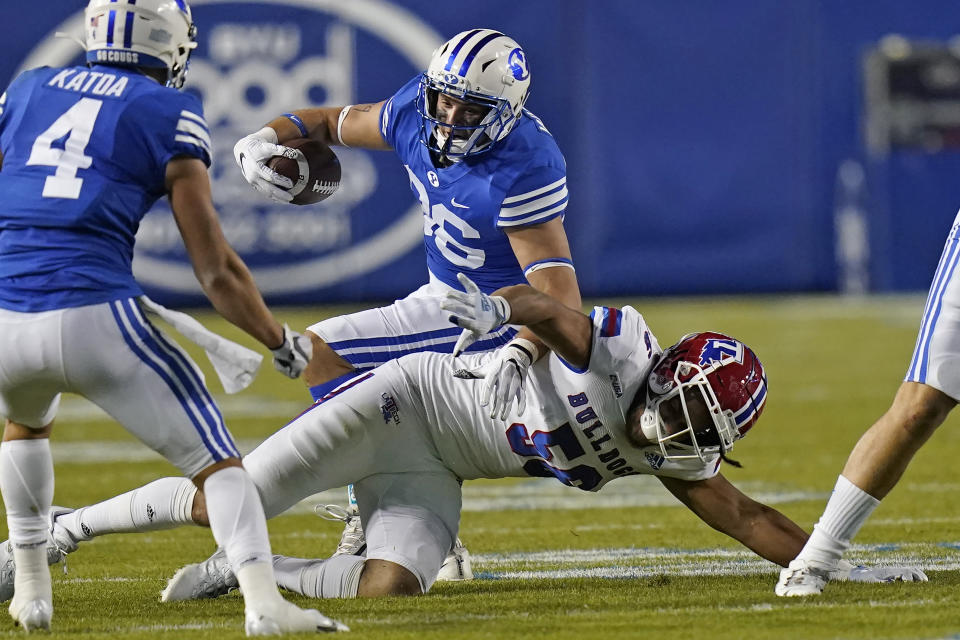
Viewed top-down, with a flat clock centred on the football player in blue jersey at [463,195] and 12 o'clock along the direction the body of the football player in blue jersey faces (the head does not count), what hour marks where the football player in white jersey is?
The football player in white jersey is roughly at 10 o'clock from the football player in blue jersey.

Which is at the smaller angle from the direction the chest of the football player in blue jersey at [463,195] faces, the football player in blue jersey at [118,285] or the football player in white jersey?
the football player in blue jersey

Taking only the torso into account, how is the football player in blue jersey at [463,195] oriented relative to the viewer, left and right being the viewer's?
facing the viewer and to the left of the viewer

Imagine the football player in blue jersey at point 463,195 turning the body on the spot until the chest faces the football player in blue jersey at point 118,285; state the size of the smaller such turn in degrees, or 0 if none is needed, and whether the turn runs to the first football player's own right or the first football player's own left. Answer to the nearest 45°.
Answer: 0° — they already face them

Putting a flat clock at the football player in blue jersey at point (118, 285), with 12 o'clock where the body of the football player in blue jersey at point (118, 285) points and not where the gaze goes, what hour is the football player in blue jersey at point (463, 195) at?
the football player in blue jersey at point (463, 195) is roughly at 12 o'clock from the football player in blue jersey at point (118, 285).

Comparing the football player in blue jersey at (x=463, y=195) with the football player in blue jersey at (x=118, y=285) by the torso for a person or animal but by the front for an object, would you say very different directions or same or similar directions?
very different directions

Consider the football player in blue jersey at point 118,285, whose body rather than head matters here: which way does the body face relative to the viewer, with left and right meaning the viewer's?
facing away from the viewer and to the right of the viewer

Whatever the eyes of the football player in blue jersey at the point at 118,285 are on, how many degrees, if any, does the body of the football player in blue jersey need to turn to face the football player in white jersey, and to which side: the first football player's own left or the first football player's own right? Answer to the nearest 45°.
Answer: approximately 45° to the first football player's own right
